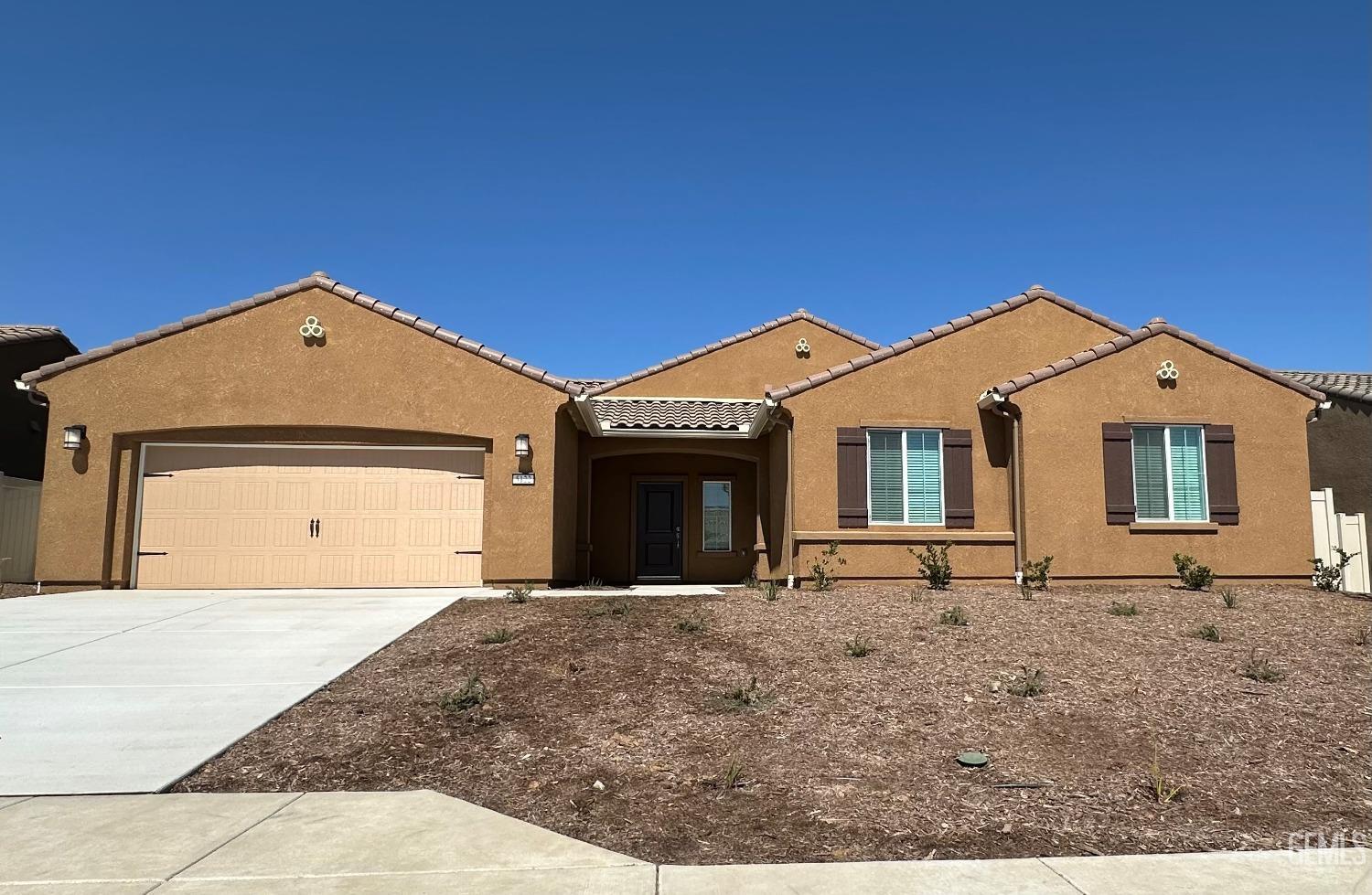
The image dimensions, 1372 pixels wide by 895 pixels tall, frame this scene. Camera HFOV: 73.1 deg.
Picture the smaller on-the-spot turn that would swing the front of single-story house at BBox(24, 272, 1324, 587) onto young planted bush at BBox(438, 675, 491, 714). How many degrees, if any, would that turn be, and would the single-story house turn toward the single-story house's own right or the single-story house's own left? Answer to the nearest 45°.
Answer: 0° — it already faces it

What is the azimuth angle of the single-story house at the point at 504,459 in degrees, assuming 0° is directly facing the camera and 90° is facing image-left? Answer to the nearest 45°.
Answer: approximately 0°

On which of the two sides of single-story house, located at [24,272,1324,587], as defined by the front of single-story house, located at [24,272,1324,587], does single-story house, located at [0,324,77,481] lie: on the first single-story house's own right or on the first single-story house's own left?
on the first single-story house's own right

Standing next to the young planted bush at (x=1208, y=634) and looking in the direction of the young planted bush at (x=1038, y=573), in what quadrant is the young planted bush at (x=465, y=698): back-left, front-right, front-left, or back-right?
back-left

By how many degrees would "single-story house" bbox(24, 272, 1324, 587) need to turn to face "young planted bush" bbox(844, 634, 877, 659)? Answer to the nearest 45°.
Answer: approximately 45° to its left

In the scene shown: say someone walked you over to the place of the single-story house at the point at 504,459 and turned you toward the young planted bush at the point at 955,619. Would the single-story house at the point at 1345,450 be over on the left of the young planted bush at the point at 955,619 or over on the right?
left

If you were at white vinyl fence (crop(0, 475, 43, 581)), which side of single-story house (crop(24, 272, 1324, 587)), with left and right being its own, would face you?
right

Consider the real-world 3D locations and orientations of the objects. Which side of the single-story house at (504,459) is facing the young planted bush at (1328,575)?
left

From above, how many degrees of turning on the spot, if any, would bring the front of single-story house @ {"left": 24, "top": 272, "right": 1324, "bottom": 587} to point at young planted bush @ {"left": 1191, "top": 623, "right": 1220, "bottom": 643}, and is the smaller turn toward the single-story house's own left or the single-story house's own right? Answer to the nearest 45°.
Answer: approximately 45° to the single-story house's own left

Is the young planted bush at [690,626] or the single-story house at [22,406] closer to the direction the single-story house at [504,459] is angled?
the young planted bush

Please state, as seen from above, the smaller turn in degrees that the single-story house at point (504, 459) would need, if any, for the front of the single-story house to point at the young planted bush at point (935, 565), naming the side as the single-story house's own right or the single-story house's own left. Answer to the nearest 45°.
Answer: approximately 90° to the single-story house's own left

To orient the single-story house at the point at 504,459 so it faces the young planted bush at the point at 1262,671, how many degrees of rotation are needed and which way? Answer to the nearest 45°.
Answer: approximately 45° to its left
